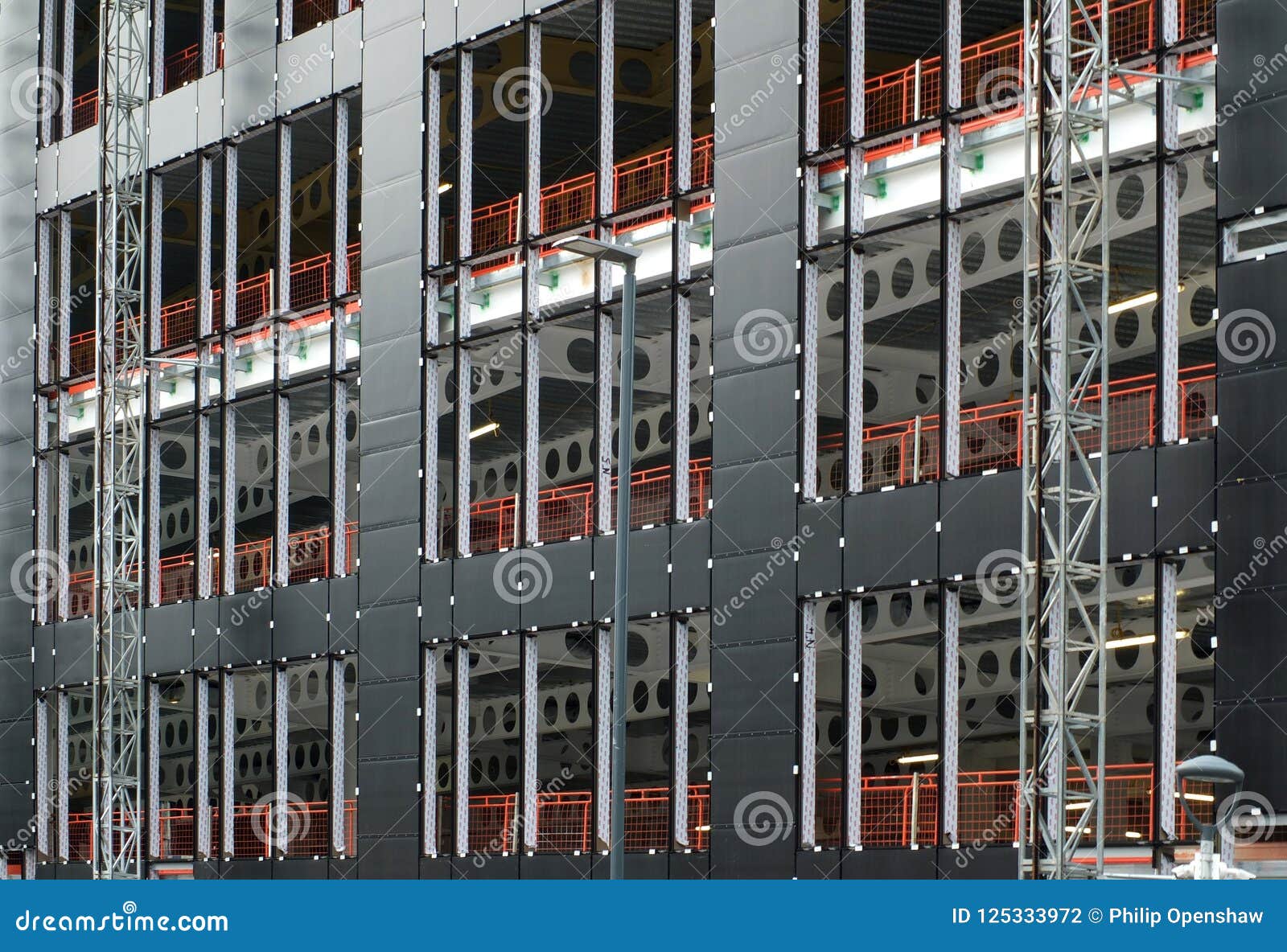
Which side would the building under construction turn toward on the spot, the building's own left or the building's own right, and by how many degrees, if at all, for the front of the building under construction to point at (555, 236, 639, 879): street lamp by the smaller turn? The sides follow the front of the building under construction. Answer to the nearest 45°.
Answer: approximately 45° to the building's own left

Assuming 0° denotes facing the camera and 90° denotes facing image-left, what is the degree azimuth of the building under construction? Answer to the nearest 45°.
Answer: approximately 45°
